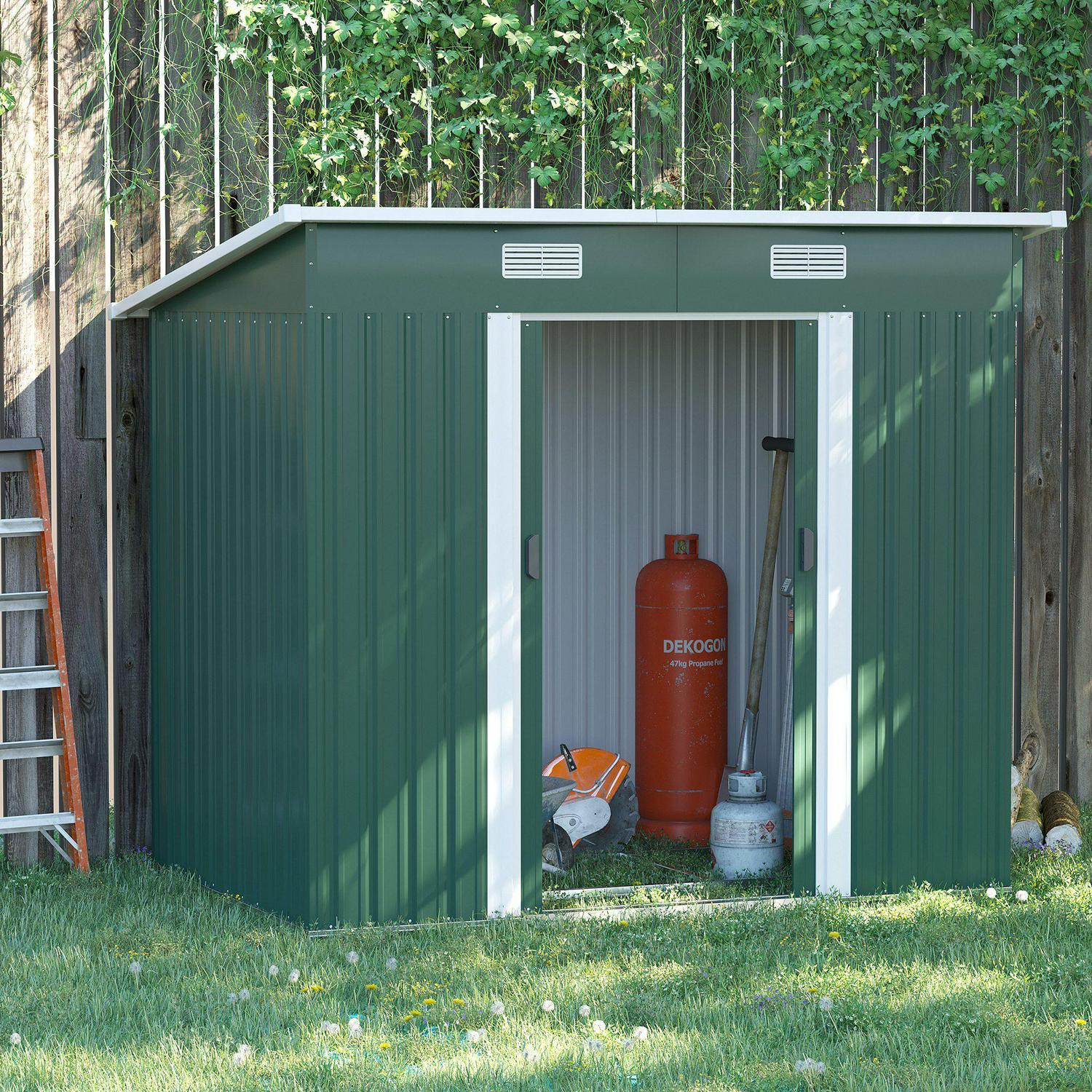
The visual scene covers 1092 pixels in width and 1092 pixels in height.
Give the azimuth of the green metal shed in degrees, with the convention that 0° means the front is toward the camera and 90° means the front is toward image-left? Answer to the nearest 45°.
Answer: approximately 0°

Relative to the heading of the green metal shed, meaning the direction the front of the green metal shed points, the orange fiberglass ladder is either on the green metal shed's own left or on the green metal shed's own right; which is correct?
on the green metal shed's own right
